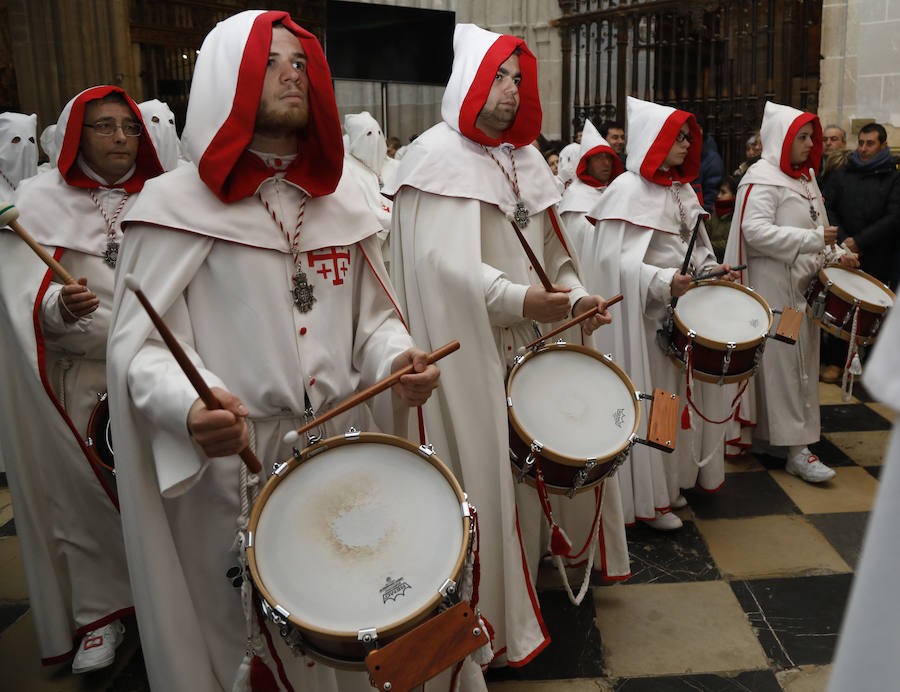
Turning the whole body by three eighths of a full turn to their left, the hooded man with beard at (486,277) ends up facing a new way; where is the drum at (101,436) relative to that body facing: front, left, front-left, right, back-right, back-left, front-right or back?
left

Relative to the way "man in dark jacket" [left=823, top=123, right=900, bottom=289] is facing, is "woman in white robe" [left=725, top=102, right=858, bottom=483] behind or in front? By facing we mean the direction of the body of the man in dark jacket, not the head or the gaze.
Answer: in front

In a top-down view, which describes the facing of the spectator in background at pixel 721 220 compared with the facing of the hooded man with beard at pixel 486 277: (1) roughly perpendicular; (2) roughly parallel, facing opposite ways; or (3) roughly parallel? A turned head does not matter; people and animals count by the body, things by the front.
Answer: roughly perpendicular

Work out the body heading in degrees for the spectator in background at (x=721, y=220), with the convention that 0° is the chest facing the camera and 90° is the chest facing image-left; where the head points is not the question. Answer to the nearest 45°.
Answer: approximately 45°

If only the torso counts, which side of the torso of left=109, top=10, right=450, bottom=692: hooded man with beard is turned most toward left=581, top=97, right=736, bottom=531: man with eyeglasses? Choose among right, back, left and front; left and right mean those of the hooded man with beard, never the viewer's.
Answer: left

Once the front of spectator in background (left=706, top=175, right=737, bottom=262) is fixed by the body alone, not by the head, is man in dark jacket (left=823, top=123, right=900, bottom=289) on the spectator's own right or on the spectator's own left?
on the spectator's own left

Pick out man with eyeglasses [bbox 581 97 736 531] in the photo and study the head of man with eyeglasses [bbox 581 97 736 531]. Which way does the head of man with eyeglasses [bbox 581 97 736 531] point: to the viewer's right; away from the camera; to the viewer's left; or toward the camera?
to the viewer's right

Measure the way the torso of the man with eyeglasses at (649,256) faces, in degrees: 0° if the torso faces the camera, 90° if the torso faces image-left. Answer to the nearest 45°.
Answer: approximately 315°

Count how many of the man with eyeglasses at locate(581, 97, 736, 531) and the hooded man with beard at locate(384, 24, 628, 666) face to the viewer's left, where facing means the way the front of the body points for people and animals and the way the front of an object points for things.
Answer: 0

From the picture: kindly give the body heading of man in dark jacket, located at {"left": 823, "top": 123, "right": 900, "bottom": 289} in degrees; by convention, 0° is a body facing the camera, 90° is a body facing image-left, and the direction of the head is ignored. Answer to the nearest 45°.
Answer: approximately 45°

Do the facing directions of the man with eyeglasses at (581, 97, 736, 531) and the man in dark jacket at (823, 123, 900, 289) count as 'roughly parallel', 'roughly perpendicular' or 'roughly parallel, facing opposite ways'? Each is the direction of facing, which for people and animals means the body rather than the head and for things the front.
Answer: roughly perpendicular

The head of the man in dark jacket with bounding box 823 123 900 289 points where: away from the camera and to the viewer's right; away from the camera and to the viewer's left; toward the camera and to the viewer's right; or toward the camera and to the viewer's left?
toward the camera and to the viewer's left

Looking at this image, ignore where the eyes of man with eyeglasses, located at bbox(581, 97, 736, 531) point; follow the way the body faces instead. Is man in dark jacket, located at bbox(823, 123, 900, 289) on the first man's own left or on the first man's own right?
on the first man's own left
